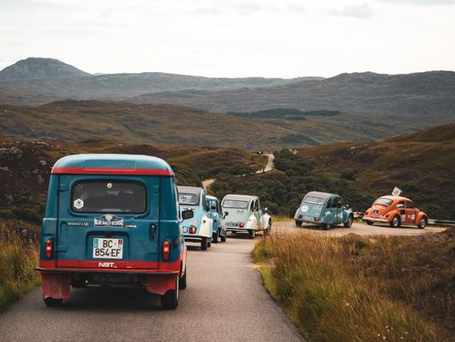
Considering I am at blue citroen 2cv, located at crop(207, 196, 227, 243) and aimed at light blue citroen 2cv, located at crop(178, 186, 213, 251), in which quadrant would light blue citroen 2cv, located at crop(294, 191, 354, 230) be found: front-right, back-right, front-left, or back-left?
back-left

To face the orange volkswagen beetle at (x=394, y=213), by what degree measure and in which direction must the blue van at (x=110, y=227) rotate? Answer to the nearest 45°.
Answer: approximately 45° to its right

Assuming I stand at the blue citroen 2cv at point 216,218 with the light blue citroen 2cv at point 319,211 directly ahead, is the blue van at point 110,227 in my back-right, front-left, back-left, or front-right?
back-right

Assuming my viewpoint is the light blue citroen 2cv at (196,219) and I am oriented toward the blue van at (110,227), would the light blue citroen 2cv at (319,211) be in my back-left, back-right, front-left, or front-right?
back-left

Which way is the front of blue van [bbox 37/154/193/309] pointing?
away from the camera

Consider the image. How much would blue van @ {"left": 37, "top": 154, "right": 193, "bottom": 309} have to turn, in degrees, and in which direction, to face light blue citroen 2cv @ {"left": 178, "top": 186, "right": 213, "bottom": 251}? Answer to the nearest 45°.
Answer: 0° — it already faces it
